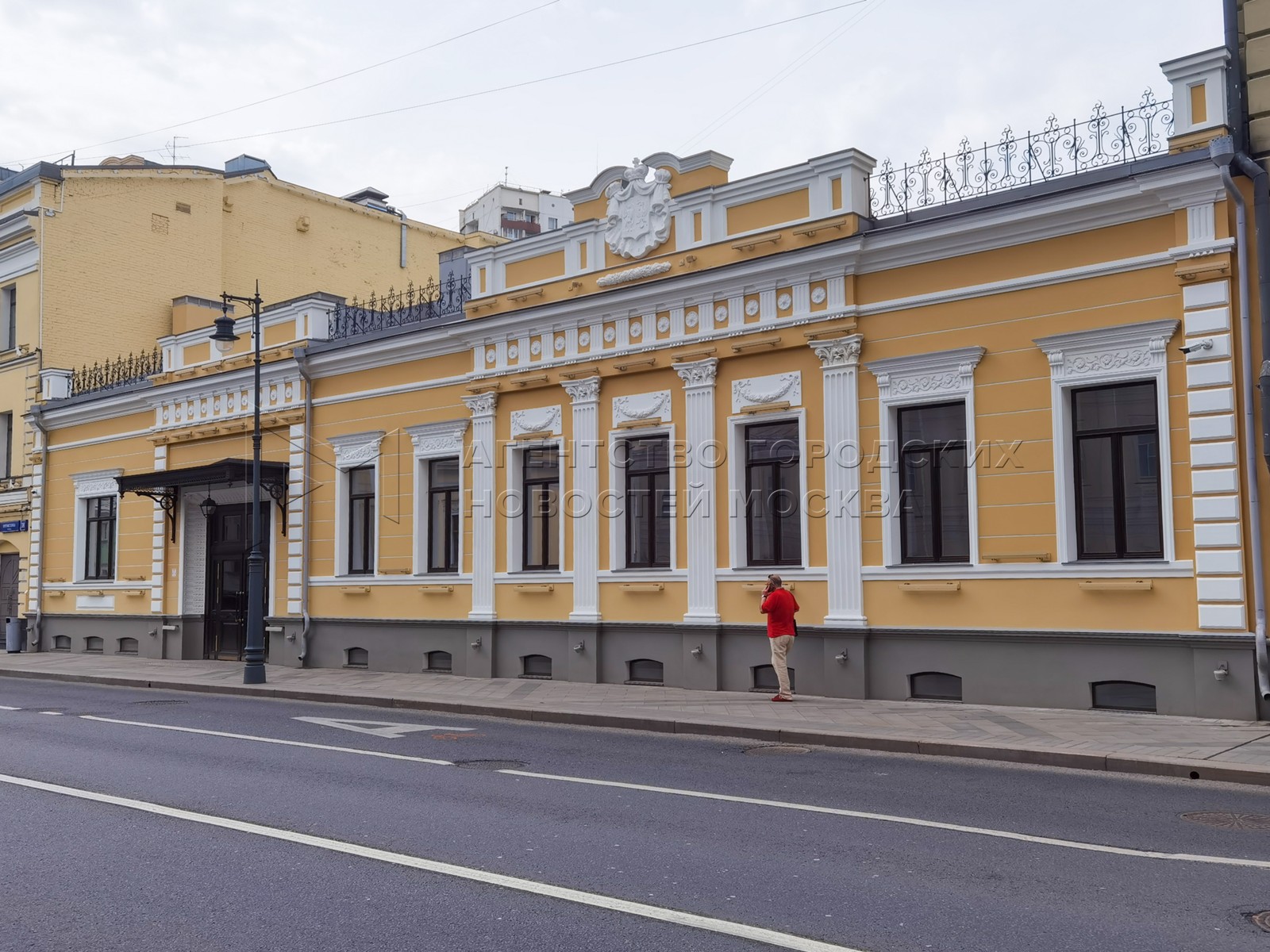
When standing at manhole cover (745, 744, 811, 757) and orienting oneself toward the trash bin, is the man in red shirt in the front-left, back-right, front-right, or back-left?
front-right

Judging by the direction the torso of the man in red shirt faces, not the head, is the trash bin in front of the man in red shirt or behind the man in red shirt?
in front

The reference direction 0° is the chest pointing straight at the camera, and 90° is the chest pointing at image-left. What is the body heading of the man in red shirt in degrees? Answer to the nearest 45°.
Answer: approximately 135°

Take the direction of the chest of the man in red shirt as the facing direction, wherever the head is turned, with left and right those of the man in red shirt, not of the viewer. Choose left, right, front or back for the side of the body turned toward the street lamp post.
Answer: front
